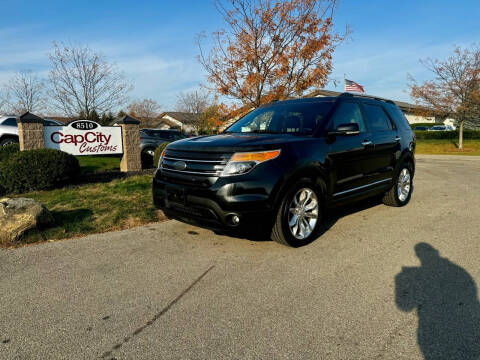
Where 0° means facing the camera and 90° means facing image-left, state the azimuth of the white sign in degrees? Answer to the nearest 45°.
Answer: approximately 0°

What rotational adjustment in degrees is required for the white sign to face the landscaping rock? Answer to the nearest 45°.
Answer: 0° — it already faces it

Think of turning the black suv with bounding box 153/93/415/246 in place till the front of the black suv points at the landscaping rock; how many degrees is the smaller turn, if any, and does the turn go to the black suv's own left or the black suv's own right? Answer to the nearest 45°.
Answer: approximately 45° to the black suv's own right

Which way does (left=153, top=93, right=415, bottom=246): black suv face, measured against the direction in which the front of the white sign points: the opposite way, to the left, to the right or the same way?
to the right

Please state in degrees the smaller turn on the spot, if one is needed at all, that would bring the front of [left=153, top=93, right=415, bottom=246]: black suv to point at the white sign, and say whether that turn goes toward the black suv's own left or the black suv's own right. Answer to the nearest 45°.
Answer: approximately 90° to the black suv's own right

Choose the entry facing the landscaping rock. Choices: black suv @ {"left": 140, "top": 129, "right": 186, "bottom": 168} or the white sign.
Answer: the white sign

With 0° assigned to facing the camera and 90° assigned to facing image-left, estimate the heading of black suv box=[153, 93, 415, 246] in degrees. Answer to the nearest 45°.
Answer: approximately 45°
